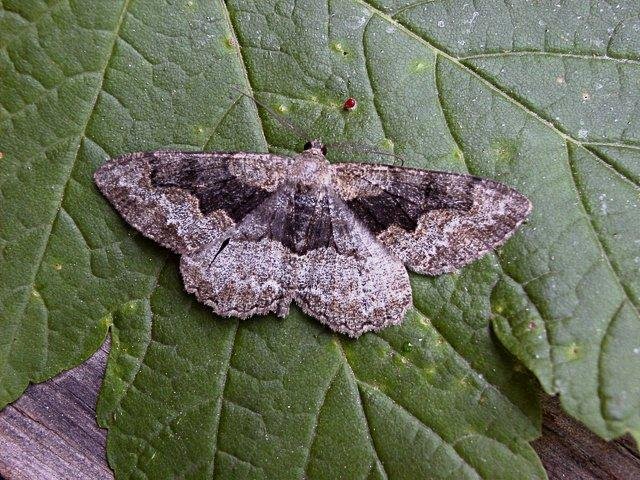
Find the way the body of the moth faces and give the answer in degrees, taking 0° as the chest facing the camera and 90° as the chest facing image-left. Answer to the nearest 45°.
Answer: approximately 180°
